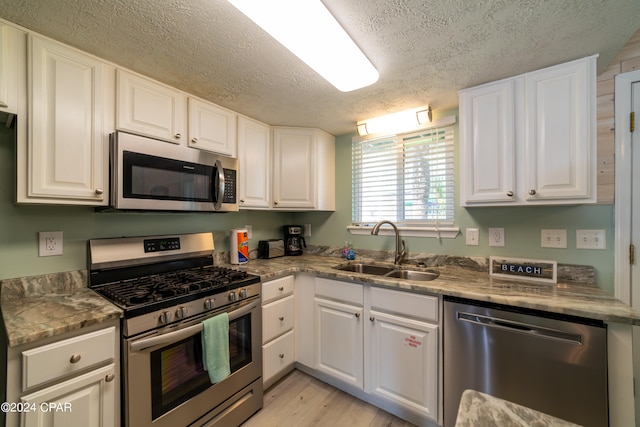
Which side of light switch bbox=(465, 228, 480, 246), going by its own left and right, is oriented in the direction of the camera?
front

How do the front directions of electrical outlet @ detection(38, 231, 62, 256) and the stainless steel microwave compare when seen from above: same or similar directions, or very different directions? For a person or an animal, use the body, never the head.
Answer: same or similar directions

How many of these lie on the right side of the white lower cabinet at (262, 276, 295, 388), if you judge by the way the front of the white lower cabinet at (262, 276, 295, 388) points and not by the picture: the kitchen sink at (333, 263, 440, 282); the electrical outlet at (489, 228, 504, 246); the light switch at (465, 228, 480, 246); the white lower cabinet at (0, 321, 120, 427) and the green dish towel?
2

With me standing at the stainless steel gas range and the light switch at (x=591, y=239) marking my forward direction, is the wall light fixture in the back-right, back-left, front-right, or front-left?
front-left

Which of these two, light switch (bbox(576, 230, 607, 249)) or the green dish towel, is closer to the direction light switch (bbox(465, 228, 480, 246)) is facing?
the green dish towel

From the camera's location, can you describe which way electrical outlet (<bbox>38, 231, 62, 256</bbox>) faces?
facing the viewer

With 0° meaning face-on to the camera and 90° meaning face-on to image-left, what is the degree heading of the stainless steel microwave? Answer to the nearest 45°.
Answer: approximately 315°

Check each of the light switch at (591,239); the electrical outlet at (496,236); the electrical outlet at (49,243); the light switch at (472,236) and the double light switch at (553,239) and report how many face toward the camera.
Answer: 5

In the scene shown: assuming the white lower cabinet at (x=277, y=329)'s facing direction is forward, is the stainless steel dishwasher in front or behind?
in front

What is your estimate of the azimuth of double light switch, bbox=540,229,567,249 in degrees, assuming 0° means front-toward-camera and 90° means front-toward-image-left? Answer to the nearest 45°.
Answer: approximately 0°
